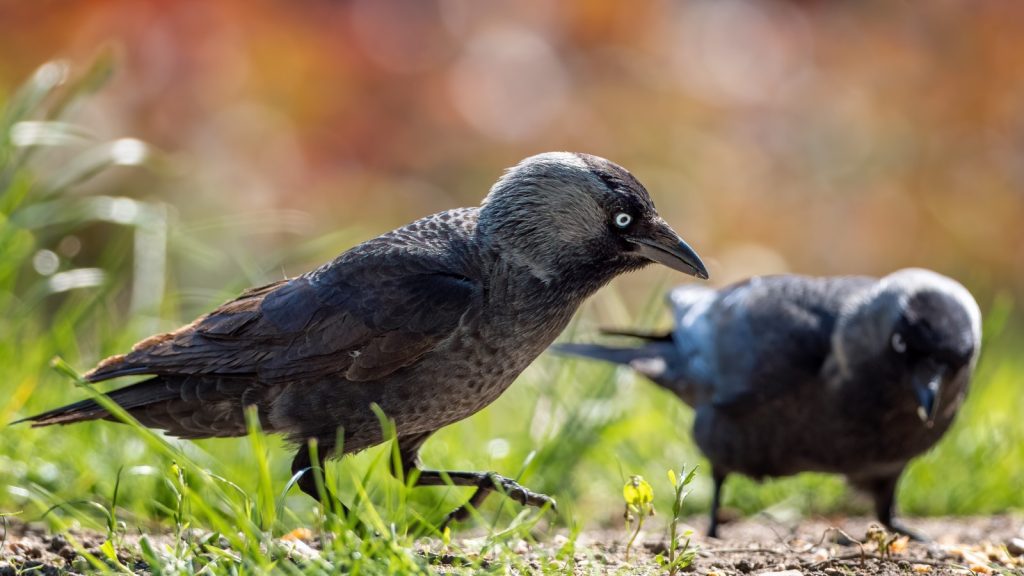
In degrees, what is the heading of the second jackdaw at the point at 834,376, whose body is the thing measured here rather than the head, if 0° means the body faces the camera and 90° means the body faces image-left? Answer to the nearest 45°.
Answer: approximately 315°

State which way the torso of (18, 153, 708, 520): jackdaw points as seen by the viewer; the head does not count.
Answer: to the viewer's right

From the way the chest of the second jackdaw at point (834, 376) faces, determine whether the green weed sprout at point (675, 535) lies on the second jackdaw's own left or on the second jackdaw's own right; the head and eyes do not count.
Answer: on the second jackdaw's own right

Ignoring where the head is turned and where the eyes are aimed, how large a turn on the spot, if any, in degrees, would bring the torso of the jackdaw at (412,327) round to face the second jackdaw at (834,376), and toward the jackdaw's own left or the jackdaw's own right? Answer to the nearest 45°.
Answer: approximately 45° to the jackdaw's own left

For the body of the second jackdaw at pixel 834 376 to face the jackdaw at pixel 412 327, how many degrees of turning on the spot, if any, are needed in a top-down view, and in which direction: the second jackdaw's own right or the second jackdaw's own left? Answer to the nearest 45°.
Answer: approximately 90° to the second jackdaw's own right
